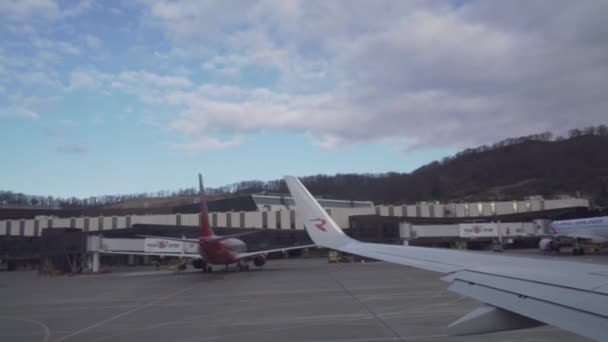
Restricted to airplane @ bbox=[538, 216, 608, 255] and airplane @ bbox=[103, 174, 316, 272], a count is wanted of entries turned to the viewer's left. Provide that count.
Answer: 1

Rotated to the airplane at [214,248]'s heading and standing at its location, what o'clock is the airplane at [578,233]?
the airplane at [578,233] is roughly at 3 o'clock from the airplane at [214,248].

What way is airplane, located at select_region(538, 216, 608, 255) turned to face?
to the viewer's left

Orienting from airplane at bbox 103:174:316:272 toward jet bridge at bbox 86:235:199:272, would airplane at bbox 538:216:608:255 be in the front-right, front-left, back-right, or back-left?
back-right
